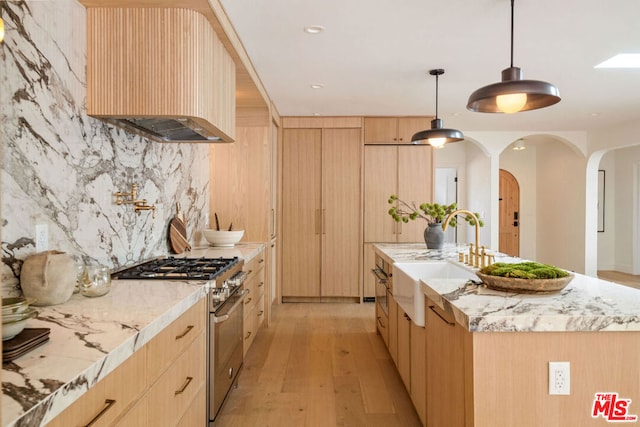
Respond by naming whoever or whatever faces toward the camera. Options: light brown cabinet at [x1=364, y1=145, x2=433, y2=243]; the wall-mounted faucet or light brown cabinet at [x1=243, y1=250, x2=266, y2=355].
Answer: light brown cabinet at [x1=364, y1=145, x2=433, y2=243]

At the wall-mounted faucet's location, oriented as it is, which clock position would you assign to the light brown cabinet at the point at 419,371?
The light brown cabinet is roughly at 1 o'clock from the wall-mounted faucet.

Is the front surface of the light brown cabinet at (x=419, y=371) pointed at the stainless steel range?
yes

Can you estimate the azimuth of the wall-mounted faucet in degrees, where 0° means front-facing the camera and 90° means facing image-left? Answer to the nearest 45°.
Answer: approximately 270°

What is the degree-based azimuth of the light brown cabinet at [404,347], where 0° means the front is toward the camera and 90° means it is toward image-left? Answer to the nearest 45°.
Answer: approximately 90°

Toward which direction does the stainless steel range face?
to the viewer's right

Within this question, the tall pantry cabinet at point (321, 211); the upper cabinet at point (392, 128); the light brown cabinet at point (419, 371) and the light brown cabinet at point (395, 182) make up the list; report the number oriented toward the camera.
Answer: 3

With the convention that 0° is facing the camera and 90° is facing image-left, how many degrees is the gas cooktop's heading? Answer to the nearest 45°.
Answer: approximately 270°

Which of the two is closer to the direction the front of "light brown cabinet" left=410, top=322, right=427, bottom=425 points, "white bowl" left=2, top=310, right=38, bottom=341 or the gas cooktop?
the gas cooktop

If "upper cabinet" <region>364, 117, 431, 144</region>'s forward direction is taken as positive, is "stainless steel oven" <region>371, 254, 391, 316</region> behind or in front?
in front

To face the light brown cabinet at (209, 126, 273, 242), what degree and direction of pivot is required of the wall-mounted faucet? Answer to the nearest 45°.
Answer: approximately 45° to its left

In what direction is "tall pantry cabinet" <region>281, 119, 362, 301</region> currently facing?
toward the camera

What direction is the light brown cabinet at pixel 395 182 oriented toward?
toward the camera

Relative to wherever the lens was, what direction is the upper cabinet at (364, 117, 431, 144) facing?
facing the viewer

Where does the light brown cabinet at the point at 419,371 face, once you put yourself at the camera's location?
facing to the left of the viewer

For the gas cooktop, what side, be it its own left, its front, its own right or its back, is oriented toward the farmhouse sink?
front

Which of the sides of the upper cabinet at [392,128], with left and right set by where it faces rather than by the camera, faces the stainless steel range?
front

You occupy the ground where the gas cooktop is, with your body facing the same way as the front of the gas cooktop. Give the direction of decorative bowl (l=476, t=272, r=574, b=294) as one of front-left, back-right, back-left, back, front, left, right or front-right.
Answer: front-right
